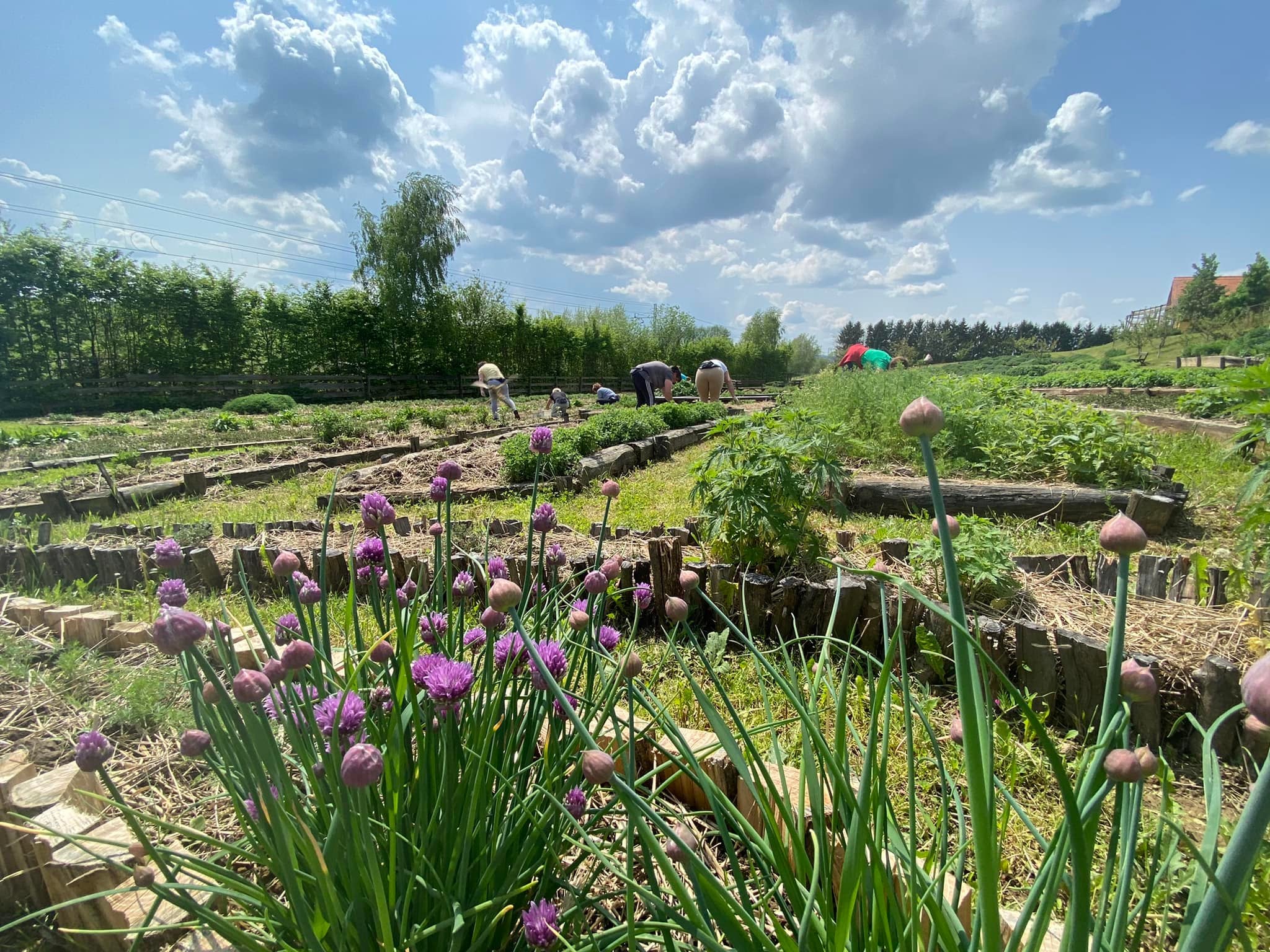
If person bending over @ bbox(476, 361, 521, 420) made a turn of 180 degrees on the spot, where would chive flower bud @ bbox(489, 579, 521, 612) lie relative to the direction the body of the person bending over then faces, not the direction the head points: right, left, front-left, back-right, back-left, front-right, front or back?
front-right

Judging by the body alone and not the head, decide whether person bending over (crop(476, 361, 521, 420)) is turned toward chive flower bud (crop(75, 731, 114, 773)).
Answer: no

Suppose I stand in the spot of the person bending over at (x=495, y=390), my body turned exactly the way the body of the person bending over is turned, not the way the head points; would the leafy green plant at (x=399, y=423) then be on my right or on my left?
on my left

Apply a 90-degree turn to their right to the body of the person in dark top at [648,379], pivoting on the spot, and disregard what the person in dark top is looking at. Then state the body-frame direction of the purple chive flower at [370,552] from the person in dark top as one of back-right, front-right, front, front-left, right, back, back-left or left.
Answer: front

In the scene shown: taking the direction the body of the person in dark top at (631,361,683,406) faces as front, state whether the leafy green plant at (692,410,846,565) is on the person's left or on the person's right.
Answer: on the person's right

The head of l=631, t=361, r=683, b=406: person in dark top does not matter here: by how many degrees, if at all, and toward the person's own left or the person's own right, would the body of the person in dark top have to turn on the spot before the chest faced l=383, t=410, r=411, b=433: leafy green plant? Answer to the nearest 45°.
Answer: approximately 135° to the person's own right

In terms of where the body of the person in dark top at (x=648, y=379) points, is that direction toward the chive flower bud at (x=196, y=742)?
no

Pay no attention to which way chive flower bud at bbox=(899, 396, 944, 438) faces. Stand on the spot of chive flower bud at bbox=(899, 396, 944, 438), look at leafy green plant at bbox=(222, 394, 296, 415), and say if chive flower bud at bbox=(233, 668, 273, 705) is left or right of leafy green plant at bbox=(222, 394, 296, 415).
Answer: left

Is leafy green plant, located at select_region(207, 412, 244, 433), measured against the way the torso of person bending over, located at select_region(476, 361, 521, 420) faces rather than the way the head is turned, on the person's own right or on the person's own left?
on the person's own left

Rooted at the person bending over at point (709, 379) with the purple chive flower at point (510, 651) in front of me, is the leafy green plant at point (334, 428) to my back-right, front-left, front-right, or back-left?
front-right

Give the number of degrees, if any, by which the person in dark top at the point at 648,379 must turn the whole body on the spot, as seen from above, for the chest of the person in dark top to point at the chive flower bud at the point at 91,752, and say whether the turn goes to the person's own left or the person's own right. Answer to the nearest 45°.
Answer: approximately 90° to the person's own right

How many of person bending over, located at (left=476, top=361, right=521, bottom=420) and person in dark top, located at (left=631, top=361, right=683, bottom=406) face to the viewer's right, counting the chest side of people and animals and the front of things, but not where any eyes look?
1
